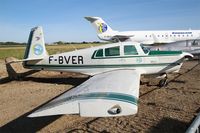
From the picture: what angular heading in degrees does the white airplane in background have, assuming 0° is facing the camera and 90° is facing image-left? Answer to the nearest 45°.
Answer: approximately 270°

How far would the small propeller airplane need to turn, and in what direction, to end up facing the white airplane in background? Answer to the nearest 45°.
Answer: approximately 90° to its left

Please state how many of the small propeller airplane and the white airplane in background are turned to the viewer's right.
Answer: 2

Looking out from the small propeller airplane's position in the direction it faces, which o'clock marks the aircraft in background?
The aircraft in background is roughly at 10 o'clock from the small propeller airplane.

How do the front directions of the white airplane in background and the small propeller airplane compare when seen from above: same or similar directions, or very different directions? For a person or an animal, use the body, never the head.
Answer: same or similar directions

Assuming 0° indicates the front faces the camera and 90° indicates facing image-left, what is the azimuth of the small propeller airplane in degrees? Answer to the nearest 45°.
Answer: approximately 270°

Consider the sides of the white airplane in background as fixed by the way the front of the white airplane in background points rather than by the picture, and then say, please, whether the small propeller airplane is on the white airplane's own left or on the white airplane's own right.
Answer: on the white airplane's own right
